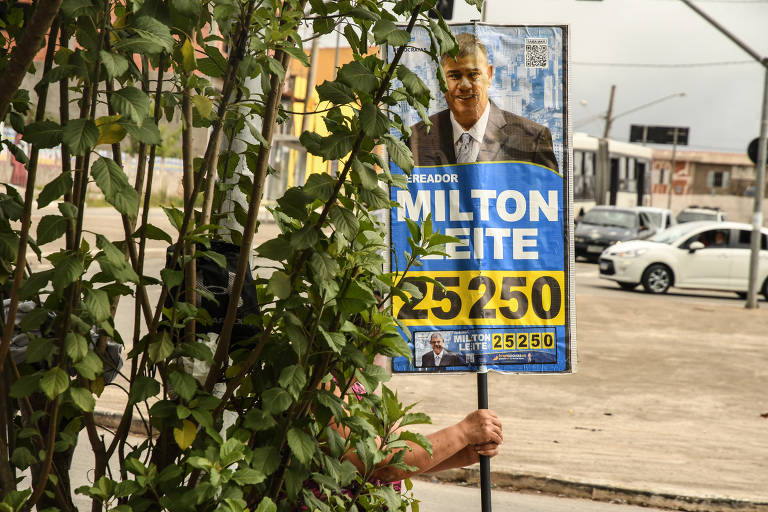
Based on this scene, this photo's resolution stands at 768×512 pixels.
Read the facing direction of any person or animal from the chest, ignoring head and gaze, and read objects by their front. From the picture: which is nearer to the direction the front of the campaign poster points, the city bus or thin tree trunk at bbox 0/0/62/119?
the thin tree trunk

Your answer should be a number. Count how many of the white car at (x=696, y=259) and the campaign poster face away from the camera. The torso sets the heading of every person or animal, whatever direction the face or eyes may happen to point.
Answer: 0

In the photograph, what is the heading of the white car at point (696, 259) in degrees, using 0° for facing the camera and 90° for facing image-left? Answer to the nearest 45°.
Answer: approximately 45°

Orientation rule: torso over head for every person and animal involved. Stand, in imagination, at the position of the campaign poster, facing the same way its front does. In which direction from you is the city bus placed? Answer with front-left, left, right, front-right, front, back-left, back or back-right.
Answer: back

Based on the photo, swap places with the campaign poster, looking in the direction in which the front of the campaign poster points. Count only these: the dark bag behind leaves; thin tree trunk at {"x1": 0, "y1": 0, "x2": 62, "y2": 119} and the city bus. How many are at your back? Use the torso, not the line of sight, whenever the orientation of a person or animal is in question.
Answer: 1

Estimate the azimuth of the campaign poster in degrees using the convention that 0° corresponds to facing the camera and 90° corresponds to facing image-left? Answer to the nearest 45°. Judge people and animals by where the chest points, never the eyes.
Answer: approximately 0°

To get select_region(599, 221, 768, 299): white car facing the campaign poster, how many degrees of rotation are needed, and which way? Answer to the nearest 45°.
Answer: approximately 45° to its left
